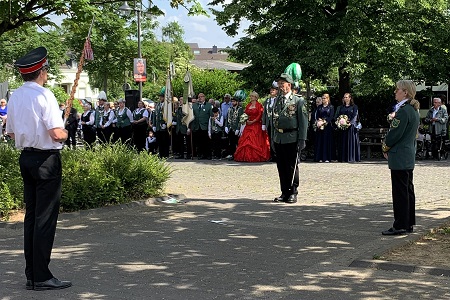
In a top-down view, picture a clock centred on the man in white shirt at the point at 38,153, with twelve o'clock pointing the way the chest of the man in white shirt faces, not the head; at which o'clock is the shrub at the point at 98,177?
The shrub is roughly at 11 o'clock from the man in white shirt.

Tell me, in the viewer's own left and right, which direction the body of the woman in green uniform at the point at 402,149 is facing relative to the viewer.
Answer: facing to the left of the viewer

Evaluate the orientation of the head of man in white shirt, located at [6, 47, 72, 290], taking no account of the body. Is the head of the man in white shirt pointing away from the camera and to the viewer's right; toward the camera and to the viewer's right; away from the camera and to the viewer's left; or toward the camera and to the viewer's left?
away from the camera and to the viewer's right

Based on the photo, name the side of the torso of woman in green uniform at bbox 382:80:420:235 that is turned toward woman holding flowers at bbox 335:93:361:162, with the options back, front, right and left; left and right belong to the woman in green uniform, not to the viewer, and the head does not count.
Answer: right

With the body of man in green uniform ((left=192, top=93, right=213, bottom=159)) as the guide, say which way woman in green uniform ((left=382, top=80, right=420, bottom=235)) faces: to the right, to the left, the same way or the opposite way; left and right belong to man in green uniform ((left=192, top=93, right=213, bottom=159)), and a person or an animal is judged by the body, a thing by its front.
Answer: to the right

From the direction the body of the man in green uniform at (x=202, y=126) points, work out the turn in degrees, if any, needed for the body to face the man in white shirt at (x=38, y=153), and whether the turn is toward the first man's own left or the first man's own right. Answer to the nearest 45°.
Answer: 0° — they already face them

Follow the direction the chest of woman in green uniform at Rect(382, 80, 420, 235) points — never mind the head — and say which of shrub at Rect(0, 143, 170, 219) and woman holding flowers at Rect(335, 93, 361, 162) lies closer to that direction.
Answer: the shrub

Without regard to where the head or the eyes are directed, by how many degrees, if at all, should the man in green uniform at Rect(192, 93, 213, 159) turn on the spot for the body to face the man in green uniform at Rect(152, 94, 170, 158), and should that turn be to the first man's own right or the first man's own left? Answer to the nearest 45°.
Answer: approximately 135° to the first man's own right

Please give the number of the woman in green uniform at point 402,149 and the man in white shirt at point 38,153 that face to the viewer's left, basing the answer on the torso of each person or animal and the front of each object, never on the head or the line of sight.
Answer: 1

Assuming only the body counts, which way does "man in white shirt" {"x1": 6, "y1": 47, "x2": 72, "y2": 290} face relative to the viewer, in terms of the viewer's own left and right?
facing away from the viewer and to the right of the viewer

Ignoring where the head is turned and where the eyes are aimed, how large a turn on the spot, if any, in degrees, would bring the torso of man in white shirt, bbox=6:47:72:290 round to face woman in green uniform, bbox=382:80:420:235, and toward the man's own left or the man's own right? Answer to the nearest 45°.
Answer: approximately 45° to the man's own right

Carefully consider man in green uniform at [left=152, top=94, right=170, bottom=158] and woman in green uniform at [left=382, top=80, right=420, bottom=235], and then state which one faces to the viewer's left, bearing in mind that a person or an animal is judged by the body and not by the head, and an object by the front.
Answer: woman in green uniform at [left=382, top=80, right=420, bottom=235]

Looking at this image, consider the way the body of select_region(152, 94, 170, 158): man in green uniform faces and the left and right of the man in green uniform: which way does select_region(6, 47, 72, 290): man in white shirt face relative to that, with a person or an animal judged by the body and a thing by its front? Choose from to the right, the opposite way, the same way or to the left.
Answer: to the left

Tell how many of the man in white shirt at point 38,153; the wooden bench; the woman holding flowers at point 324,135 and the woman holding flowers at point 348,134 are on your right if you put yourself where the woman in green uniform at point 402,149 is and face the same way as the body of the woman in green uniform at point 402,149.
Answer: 3
